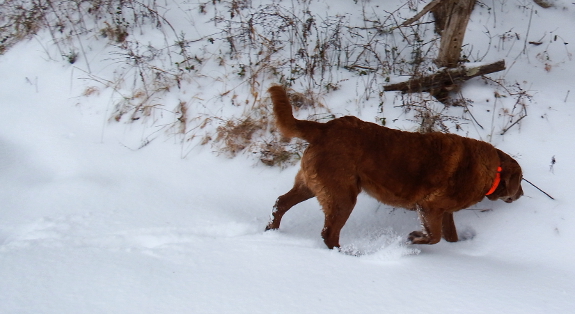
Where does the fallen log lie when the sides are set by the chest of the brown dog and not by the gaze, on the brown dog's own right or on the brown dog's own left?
on the brown dog's own left

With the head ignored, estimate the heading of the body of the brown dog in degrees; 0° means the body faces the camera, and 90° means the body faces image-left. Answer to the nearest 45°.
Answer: approximately 270°

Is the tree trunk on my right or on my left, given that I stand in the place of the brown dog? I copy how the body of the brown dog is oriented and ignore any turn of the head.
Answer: on my left
